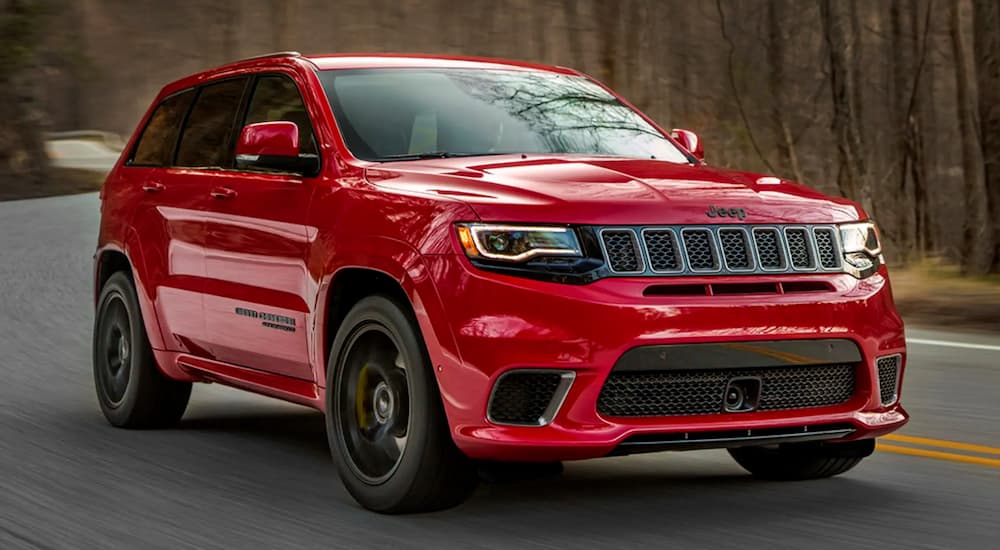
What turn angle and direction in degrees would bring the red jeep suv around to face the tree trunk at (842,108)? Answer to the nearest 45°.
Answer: approximately 135° to its left

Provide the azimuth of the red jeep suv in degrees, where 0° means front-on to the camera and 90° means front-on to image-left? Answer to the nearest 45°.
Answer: approximately 315°
